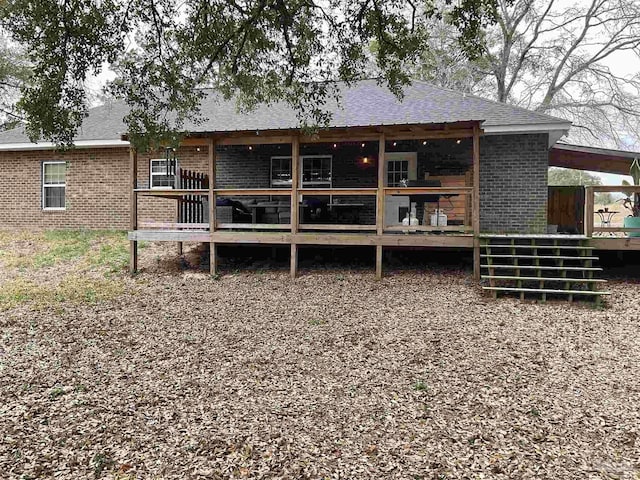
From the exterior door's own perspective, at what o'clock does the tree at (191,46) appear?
The tree is roughly at 1 o'clock from the exterior door.

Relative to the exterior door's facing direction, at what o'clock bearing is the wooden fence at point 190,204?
The wooden fence is roughly at 2 o'clock from the exterior door.

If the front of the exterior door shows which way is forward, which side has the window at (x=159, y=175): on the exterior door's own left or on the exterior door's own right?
on the exterior door's own right

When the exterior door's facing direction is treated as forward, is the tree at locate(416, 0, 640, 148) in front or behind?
behind

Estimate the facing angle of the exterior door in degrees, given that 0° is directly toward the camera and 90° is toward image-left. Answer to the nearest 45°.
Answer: approximately 0°

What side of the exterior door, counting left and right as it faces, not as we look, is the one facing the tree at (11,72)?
right

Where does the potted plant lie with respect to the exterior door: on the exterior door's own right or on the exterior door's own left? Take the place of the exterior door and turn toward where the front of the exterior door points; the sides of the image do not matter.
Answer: on the exterior door's own left
